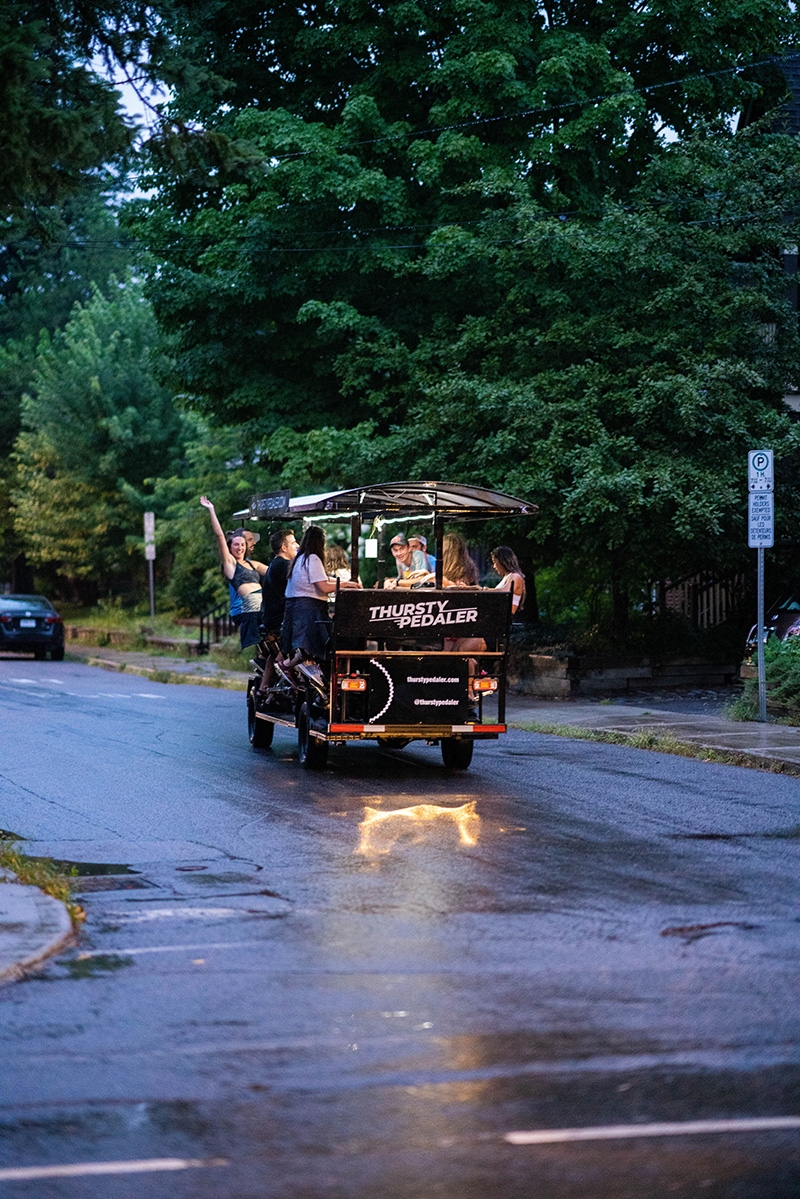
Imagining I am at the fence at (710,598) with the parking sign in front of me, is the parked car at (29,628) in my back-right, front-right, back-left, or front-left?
back-right

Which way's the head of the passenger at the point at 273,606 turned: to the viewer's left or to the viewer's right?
to the viewer's right

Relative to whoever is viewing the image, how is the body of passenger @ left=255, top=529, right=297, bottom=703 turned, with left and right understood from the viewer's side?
facing to the right of the viewer

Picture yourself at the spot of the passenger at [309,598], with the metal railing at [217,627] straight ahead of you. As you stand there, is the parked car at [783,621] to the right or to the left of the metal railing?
right

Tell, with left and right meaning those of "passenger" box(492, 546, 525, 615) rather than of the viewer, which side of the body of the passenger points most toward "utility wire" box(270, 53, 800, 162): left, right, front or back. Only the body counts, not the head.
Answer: right

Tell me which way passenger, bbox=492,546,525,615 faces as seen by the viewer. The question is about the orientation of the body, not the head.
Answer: to the viewer's left

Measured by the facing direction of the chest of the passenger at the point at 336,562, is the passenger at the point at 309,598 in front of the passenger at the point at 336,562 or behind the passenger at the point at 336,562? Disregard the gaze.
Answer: behind

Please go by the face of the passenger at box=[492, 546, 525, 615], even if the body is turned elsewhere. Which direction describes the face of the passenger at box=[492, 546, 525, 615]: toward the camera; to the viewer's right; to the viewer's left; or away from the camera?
to the viewer's left

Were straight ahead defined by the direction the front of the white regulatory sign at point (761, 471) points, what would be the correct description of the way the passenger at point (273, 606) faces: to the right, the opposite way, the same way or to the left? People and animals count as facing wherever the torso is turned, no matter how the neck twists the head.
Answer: to the left

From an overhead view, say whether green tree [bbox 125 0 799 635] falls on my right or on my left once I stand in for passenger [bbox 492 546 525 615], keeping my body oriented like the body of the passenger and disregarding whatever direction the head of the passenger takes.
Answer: on my right

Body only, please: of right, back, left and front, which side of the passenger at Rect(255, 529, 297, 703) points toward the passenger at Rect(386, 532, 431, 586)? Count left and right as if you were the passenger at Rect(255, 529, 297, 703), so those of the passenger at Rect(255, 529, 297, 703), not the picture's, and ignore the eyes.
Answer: front

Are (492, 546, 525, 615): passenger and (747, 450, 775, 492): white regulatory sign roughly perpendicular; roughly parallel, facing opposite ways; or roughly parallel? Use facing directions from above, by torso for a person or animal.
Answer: roughly perpendicular

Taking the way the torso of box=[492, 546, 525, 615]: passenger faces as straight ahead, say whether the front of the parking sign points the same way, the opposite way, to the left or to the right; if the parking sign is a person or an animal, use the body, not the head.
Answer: to the left
